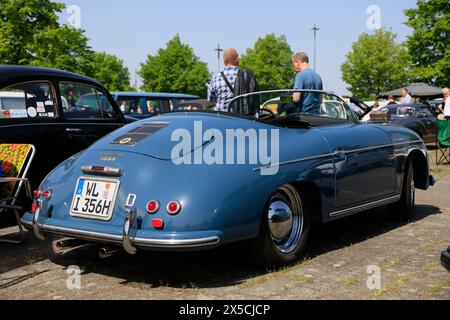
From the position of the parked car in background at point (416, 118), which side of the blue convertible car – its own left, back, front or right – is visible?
front

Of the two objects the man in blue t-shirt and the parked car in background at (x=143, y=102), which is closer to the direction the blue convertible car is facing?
the man in blue t-shirt

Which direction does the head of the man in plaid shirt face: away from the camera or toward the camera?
away from the camera

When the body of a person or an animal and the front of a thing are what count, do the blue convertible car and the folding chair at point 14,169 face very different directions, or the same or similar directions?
very different directions

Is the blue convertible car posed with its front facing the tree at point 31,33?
no

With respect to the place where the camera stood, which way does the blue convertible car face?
facing away from the viewer and to the right of the viewer

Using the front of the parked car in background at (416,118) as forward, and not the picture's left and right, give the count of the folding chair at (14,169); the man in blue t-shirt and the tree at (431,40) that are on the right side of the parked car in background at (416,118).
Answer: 1
